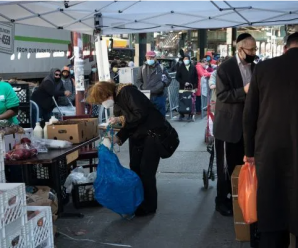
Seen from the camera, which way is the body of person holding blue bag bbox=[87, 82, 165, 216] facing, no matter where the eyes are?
to the viewer's left

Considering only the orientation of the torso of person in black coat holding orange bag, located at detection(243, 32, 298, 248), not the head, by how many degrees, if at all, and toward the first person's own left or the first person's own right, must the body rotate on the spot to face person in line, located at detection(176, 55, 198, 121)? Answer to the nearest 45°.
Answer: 0° — they already face them

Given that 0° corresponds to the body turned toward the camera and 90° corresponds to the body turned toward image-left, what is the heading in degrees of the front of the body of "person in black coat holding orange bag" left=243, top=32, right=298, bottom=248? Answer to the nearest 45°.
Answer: approximately 180°

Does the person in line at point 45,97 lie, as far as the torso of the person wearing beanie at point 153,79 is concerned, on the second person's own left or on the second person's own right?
on the second person's own right

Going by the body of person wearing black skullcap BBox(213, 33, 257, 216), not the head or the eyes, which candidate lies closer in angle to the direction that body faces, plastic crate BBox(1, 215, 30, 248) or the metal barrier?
the plastic crate

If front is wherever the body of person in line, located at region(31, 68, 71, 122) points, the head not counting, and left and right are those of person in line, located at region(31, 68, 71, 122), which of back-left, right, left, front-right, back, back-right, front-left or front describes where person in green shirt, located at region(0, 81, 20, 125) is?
right

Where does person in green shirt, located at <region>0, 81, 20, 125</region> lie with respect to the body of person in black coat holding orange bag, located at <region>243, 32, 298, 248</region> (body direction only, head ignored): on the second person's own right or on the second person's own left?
on the second person's own left

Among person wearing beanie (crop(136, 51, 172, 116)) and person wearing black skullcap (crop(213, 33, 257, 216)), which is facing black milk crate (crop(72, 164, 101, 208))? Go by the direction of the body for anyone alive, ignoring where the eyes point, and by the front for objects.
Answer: person wearing beanie (crop(136, 51, 172, 116))

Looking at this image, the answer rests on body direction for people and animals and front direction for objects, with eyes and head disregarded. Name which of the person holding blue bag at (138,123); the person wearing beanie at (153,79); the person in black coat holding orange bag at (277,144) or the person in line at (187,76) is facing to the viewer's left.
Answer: the person holding blue bag at (138,123)

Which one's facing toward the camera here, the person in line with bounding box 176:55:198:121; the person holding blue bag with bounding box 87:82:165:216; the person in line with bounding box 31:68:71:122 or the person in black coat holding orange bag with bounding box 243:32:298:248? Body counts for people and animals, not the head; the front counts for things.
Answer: the person in line with bounding box 176:55:198:121

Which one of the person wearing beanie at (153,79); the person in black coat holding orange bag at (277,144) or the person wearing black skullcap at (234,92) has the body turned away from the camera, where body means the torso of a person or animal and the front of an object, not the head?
the person in black coat holding orange bag
